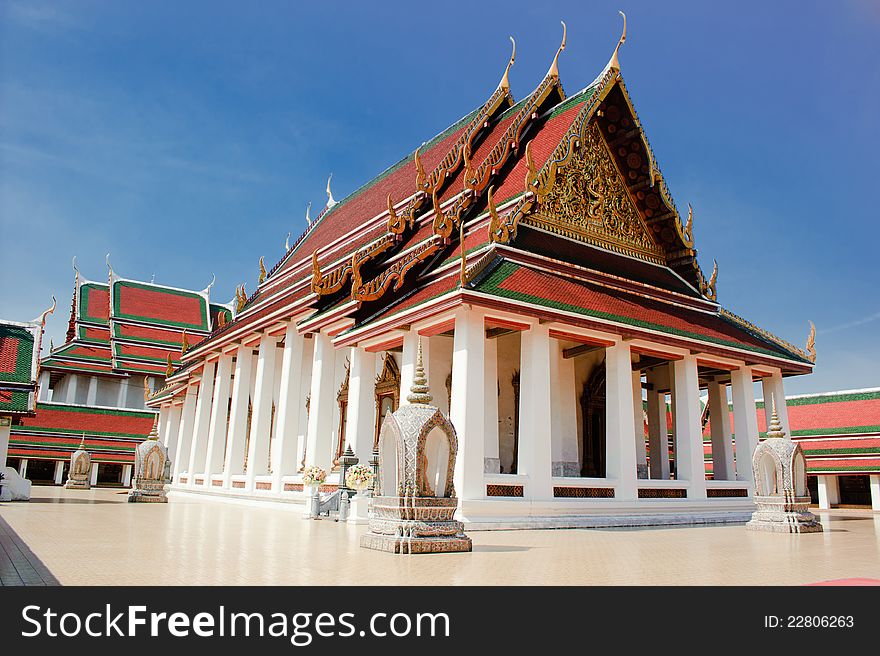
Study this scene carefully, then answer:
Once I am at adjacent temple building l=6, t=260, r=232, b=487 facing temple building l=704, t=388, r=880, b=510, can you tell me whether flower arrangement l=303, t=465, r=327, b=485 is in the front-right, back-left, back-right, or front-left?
front-right

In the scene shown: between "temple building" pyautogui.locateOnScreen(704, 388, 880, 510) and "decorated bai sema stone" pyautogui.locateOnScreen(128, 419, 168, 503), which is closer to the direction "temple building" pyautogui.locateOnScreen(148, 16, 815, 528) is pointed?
the temple building

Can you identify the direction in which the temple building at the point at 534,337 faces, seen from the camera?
facing the viewer and to the right of the viewer

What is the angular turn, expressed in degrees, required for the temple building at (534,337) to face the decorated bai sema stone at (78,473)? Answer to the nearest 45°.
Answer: approximately 180°

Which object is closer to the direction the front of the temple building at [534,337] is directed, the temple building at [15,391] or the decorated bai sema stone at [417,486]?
the decorated bai sema stone

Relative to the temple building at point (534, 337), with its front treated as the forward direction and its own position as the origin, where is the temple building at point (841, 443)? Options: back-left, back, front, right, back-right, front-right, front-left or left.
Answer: left

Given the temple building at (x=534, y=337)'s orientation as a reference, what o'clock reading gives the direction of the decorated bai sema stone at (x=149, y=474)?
The decorated bai sema stone is roughly at 5 o'clock from the temple building.

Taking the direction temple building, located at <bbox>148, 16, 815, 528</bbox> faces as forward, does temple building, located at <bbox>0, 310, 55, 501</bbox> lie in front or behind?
behind

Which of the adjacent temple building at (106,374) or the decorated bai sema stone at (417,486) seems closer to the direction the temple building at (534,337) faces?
the decorated bai sema stone

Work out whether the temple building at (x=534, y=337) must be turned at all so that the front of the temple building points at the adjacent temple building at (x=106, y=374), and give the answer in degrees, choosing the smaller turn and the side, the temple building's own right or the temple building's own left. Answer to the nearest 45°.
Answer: approximately 180°

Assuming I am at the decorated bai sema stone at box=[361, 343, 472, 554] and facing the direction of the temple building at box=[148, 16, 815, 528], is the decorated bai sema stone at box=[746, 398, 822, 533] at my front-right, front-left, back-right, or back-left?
front-right

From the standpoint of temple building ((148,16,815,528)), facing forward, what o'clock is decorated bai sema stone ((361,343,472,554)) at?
The decorated bai sema stone is roughly at 2 o'clock from the temple building.
